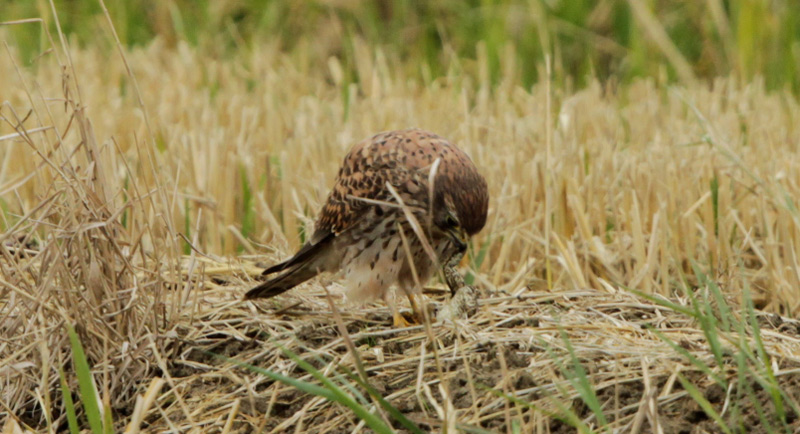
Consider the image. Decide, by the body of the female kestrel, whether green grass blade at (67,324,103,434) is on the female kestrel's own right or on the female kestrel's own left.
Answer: on the female kestrel's own right

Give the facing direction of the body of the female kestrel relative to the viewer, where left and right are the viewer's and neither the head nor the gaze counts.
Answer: facing the viewer and to the right of the viewer
